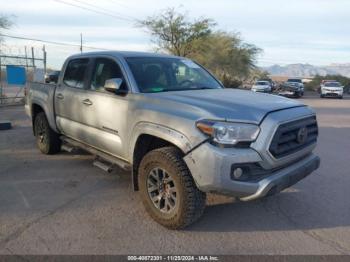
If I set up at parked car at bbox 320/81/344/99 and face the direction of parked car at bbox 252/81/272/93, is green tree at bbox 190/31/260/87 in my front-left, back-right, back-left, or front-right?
front-right

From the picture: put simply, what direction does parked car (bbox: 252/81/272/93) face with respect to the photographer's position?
facing the viewer and to the left of the viewer

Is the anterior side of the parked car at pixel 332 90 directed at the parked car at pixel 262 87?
no

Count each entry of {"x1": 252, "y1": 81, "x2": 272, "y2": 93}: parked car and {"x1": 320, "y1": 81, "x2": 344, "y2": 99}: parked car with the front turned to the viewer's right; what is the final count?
0

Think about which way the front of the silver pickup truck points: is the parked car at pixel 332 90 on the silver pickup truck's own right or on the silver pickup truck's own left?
on the silver pickup truck's own left

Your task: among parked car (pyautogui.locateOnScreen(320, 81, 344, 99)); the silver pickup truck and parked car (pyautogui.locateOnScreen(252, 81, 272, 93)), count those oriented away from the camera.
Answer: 0

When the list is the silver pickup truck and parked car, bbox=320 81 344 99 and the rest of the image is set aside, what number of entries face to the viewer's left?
0

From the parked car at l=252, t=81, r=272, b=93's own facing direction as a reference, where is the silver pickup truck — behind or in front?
in front

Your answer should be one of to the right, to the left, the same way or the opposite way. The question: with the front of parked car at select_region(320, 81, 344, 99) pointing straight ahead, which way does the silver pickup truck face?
to the left

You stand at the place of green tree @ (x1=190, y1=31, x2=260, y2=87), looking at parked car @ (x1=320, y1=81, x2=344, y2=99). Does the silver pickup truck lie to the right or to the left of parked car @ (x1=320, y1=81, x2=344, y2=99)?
right

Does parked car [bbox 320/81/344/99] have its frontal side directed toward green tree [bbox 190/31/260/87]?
no

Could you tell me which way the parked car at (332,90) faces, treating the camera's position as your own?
facing the viewer

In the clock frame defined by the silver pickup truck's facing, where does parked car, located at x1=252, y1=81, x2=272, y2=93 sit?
The parked car is roughly at 8 o'clock from the silver pickup truck.

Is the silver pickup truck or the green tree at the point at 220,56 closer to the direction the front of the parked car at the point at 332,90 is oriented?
the silver pickup truck

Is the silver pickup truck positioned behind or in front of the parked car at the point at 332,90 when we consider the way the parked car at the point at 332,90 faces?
in front

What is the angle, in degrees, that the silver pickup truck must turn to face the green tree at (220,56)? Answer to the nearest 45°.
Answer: approximately 135° to its left
